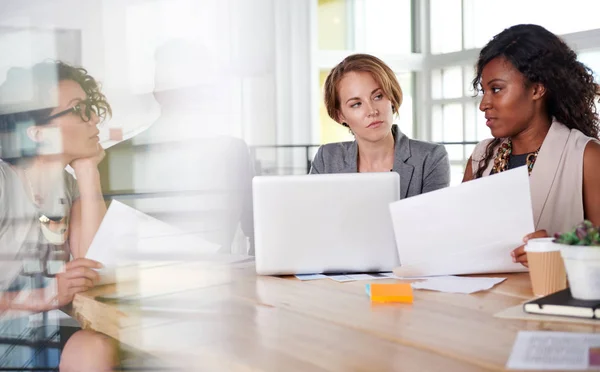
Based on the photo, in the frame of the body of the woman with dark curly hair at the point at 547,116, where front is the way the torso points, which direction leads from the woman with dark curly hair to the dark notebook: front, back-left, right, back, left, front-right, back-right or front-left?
front-left

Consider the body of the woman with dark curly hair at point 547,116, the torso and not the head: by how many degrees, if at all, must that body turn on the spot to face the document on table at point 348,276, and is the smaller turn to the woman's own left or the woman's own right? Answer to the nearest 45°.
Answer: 0° — they already face it

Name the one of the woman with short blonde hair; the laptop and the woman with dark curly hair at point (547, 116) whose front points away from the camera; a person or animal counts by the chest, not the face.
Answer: the laptop

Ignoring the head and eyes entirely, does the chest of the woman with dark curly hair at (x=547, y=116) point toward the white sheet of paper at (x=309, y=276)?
yes

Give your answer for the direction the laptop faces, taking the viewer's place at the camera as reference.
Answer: facing away from the viewer

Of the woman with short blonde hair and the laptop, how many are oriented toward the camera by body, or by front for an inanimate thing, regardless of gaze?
1

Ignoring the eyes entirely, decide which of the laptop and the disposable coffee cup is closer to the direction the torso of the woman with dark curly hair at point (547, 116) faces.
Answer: the laptop

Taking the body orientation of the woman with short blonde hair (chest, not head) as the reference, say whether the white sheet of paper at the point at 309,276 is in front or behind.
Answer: in front

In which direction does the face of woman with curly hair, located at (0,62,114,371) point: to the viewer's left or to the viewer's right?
to the viewer's right

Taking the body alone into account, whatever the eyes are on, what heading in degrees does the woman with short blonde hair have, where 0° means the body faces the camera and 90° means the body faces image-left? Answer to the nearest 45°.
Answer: approximately 0°

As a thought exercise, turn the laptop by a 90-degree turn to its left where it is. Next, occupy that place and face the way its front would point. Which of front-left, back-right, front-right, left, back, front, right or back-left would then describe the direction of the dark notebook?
back-left

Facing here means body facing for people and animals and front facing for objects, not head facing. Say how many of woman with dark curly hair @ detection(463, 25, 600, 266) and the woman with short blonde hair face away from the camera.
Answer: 0

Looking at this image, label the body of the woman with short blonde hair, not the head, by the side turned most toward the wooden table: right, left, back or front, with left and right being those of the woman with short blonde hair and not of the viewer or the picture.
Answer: front

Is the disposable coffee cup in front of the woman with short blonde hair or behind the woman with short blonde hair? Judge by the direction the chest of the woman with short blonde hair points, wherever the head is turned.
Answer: in front
